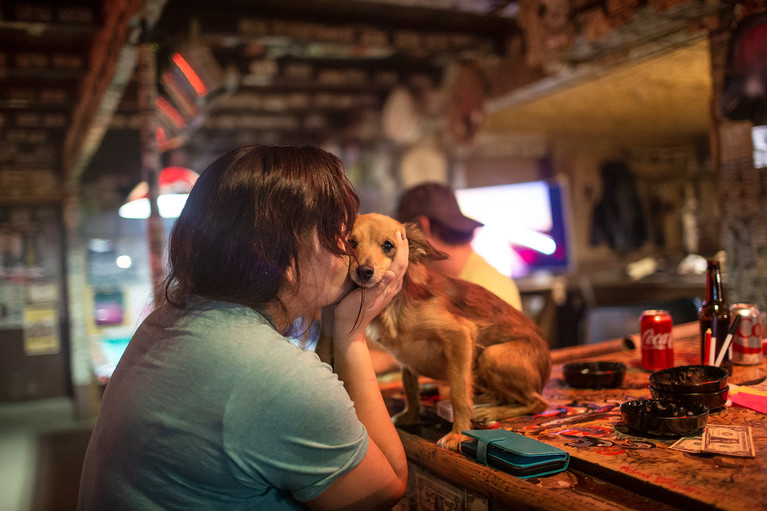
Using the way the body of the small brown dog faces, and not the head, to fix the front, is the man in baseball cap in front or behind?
behind

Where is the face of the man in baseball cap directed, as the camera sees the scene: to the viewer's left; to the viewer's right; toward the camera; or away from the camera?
to the viewer's right

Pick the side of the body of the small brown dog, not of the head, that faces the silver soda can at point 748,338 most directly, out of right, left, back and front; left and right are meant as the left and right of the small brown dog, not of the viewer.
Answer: back

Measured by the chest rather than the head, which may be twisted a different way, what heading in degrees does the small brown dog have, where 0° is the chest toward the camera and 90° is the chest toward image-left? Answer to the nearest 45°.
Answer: approximately 45°

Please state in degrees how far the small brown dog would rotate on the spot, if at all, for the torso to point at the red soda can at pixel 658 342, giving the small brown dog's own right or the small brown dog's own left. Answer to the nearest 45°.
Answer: approximately 180°

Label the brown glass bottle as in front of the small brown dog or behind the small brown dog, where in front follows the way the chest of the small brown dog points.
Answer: behind
